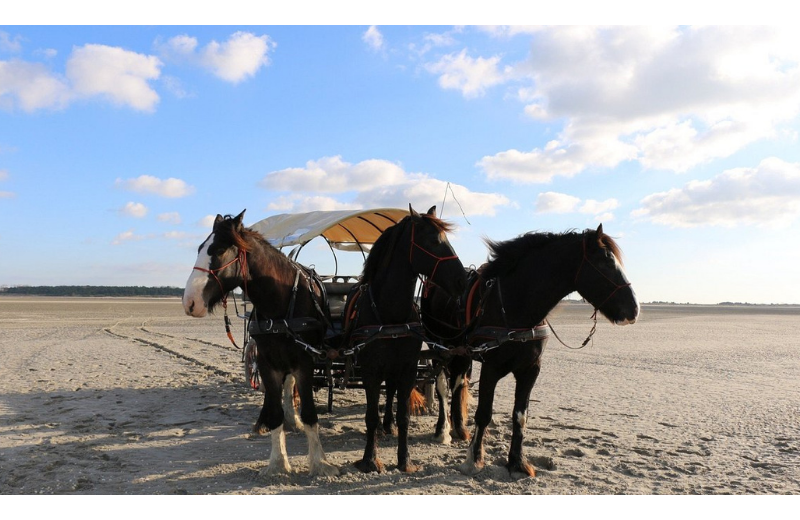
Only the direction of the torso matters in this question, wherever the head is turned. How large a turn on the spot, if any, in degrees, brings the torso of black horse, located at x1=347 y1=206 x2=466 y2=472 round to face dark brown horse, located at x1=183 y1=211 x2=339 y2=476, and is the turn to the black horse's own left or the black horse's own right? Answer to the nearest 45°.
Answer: approximately 90° to the black horse's own right

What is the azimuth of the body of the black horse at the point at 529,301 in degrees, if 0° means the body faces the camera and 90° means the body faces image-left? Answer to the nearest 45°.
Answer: approximately 315°

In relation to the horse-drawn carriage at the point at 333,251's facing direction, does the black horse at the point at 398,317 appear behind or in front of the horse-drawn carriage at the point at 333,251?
in front

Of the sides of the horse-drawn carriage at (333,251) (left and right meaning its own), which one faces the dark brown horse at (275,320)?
front

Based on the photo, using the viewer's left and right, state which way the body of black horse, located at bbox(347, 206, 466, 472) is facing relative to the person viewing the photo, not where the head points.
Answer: facing the viewer

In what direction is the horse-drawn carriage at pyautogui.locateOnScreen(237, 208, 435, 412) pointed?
toward the camera

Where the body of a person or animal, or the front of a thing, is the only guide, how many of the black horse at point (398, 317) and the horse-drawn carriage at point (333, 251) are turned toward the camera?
2

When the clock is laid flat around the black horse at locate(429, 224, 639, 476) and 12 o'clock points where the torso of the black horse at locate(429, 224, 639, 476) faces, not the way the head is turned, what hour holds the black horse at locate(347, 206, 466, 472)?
the black horse at locate(347, 206, 466, 472) is roughly at 4 o'clock from the black horse at locate(429, 224, 639, 476).

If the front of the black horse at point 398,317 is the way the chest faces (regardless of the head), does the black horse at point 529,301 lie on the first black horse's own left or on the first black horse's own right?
on the first black horse's own left
